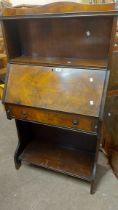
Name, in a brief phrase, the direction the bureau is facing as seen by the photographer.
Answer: facing the viewer and to the left of the viewer
